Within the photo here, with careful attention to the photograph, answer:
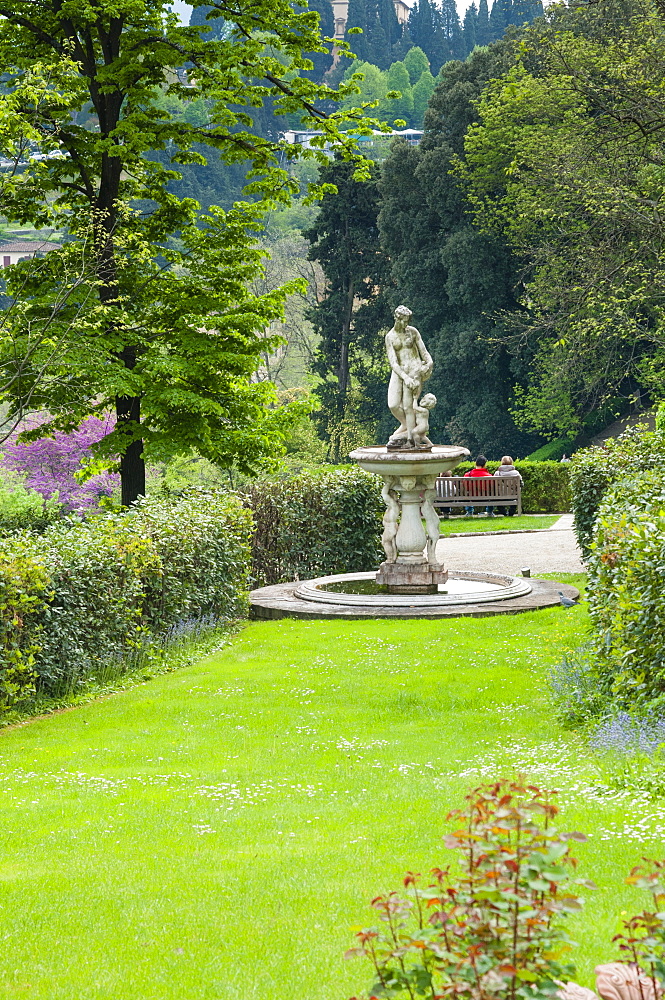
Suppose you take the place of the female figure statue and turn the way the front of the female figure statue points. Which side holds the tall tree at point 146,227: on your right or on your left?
on your right

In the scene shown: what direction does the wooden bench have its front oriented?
away from the camera

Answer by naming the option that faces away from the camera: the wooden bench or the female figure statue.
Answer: the wooden bench

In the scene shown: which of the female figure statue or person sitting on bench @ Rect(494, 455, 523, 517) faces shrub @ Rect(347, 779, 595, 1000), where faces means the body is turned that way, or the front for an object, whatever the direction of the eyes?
the female figure statue

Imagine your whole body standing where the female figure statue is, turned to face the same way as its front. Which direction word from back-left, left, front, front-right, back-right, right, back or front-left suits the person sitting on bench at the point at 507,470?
back

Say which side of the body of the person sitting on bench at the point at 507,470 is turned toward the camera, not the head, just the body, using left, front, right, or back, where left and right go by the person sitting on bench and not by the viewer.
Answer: back

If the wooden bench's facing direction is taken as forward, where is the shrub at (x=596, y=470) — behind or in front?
behind

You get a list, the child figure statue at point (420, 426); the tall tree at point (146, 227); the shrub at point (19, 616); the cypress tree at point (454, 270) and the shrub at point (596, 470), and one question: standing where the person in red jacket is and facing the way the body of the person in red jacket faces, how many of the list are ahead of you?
1

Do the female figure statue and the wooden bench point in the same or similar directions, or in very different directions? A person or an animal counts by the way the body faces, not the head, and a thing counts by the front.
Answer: very different directions

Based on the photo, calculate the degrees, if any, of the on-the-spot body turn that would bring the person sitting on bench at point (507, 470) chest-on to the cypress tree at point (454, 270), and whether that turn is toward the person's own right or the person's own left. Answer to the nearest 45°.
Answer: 0° — they already face it

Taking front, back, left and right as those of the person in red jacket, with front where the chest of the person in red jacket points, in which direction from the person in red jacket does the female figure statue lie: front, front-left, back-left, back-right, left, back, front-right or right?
back

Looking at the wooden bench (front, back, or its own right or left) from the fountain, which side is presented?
back

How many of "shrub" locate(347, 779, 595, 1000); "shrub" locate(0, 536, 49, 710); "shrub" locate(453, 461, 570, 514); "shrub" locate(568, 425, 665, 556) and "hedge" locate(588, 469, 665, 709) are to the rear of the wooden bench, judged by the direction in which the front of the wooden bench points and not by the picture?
4

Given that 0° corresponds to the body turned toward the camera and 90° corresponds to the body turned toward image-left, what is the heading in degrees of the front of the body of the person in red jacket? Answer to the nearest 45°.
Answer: approximately 180°

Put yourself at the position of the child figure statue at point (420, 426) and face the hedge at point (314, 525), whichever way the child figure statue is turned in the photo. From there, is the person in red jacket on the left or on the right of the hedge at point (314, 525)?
right

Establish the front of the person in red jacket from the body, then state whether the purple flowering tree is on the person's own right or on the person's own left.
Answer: on the person's own left

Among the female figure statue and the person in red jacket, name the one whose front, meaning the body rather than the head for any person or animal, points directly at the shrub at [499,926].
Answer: the female figure statue

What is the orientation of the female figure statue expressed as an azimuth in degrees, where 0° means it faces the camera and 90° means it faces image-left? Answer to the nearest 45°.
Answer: approximately 0°
